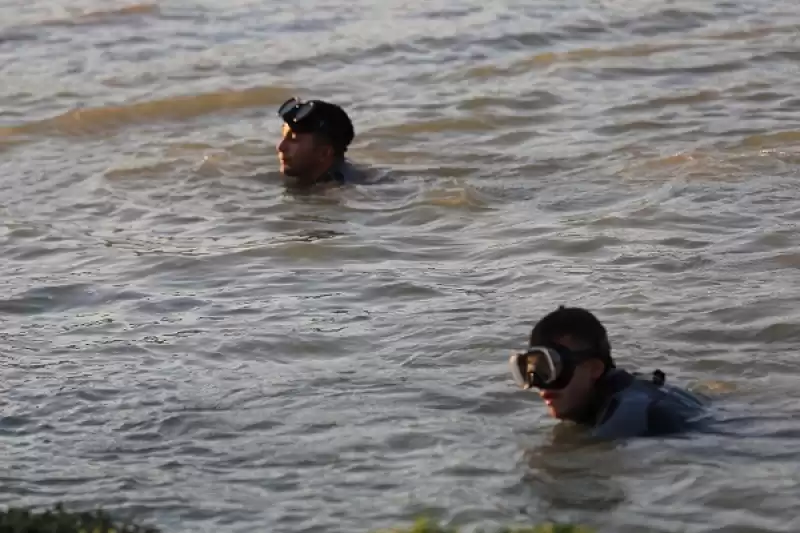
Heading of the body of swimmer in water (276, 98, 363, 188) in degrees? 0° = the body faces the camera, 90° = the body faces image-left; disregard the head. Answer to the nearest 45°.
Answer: approximately 90°

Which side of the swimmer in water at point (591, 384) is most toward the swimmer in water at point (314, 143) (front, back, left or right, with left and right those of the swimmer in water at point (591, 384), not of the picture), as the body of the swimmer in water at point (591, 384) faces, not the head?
right

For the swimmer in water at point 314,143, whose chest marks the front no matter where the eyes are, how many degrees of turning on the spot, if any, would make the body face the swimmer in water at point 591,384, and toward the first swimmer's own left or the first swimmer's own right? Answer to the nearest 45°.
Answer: approximately 90° to the first swimmer's own left

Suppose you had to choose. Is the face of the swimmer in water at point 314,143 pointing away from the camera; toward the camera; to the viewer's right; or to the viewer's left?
to the viewer's left

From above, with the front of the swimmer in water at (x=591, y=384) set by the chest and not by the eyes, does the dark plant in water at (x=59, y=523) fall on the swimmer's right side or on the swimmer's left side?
on the swimmer's left side

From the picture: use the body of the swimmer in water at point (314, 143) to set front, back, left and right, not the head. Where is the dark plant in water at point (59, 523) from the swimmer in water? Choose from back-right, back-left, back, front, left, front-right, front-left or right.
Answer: left

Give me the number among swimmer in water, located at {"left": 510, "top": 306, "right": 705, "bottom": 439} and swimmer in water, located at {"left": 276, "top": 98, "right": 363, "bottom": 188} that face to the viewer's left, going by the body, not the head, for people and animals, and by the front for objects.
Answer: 2

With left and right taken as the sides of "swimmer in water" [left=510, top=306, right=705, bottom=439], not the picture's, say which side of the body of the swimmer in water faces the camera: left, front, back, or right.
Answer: left

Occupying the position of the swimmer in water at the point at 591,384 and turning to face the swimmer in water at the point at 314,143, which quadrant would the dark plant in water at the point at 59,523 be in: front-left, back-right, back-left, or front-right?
back-left
